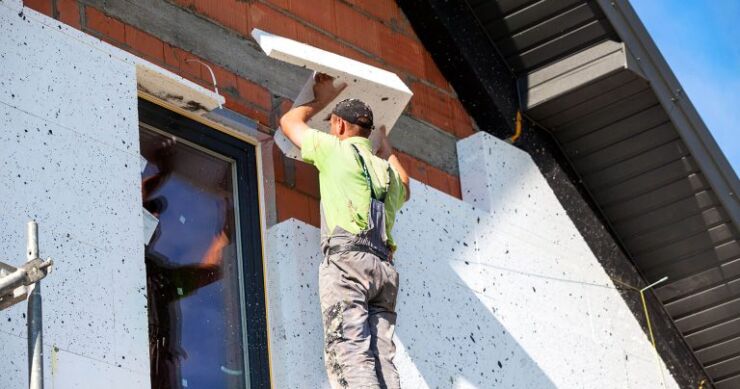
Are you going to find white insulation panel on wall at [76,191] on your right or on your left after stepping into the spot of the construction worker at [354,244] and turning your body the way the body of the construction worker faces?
on your left

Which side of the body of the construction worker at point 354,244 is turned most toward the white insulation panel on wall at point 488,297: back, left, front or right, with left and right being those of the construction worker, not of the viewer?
right

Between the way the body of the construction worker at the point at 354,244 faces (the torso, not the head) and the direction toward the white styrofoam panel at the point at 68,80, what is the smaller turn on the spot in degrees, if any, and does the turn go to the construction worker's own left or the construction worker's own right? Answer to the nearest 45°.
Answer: approximately 90° to the construction worker's own left

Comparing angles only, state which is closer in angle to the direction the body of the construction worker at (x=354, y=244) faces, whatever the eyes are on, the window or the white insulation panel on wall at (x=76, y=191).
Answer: the window

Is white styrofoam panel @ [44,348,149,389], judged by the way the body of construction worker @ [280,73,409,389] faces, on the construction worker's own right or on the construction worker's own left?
on the construction worker's own left

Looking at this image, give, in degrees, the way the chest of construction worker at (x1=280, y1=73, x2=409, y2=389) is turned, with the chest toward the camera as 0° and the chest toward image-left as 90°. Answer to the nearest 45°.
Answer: approximately 135°
